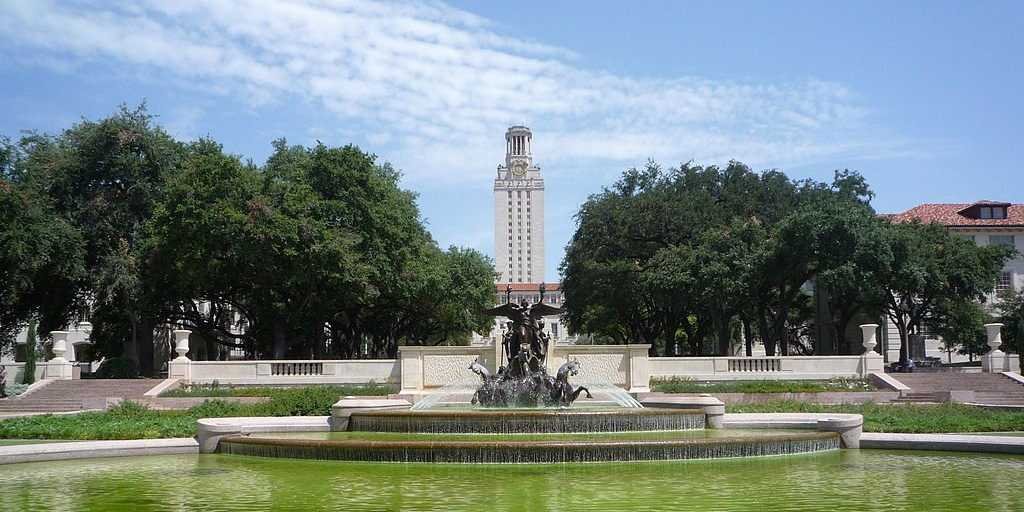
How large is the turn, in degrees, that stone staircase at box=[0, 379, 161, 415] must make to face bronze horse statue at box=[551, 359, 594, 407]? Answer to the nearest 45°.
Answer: approximately 45° to its left

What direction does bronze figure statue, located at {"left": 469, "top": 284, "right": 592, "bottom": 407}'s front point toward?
toward the camera

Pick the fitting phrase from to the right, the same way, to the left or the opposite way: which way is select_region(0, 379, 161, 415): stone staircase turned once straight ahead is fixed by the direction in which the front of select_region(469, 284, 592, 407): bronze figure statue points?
the same way

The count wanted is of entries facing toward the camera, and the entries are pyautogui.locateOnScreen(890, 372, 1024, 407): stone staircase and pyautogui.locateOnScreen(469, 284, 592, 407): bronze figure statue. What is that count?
2

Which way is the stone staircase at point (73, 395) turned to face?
toward the camera

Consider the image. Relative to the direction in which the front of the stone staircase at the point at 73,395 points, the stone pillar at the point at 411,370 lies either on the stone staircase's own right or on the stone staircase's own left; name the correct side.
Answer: on the stone staircase's own left

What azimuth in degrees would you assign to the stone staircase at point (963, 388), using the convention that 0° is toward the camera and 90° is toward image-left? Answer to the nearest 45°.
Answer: approximately 0°

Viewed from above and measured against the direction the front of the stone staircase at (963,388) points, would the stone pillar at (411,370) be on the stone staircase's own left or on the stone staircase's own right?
on the stone staircase's own right

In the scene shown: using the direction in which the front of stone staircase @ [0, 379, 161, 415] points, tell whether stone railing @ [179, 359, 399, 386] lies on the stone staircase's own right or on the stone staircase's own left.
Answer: on the stone staircase's own left

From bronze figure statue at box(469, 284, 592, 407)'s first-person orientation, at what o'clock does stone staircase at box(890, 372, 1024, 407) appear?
The stone staircase is roughly at 8 o'clock from the bronze figure statue.

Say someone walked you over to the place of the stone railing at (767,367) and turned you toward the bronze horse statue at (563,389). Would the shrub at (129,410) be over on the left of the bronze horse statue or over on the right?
right

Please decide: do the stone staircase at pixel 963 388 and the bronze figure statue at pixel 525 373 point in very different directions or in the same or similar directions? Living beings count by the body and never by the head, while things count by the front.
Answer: same or similar directions

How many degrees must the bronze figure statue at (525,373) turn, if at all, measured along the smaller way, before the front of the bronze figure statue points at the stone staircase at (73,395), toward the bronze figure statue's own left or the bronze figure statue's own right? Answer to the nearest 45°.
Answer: approximately 135° to the bronze figure statue's own right

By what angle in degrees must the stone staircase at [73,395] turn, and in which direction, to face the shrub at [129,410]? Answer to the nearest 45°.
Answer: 0° — it already faces it

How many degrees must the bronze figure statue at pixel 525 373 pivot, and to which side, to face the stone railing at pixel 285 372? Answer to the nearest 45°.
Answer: approximately 135° to its right

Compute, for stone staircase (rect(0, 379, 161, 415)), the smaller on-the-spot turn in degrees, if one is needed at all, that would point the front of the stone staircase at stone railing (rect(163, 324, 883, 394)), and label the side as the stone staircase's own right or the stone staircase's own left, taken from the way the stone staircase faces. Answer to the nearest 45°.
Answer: approximately 90° to the stone staircase's own left
